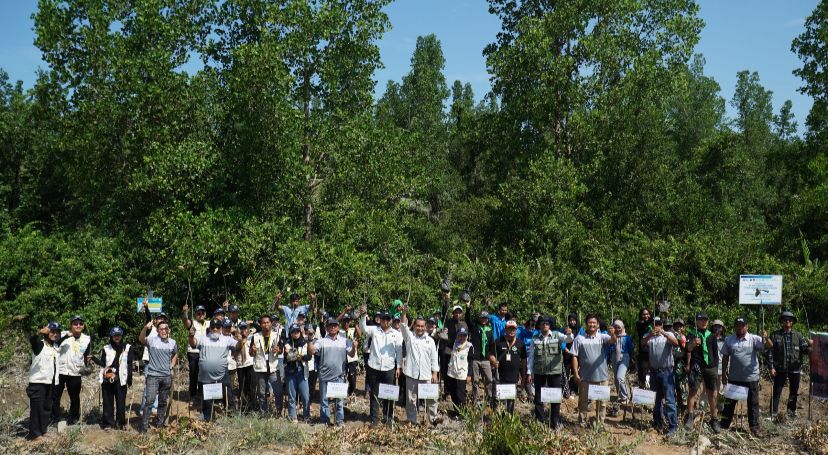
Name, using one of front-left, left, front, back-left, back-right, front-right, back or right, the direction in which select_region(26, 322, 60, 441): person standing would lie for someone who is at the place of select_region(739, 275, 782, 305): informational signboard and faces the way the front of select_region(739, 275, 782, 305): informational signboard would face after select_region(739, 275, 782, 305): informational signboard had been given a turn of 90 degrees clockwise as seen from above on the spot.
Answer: front-left

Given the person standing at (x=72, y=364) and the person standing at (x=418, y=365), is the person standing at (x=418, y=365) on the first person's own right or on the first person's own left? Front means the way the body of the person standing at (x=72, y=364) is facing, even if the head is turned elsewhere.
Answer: on the first person's own left

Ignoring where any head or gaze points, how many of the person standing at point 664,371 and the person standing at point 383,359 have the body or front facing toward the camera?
2

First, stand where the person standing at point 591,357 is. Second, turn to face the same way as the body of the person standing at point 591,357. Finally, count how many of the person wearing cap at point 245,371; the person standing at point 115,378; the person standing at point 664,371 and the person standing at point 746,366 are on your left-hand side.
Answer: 2

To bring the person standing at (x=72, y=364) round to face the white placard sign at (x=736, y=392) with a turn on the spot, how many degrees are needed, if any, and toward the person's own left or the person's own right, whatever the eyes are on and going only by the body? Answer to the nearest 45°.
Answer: approximately 45° to the person's own left

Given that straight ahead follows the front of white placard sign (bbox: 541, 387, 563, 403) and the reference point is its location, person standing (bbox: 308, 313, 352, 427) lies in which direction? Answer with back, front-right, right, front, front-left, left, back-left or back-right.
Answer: right

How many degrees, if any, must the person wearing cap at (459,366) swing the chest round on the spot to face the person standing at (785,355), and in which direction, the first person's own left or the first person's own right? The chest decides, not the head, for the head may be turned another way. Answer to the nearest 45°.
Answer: approximately 90° to the first person's own left

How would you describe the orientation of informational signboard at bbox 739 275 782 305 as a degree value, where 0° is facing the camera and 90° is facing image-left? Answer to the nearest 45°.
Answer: approximately 0°

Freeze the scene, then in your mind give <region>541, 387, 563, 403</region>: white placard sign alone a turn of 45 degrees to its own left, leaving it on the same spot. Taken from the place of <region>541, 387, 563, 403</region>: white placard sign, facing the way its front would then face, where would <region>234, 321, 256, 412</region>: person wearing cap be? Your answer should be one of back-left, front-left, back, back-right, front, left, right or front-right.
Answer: back-right

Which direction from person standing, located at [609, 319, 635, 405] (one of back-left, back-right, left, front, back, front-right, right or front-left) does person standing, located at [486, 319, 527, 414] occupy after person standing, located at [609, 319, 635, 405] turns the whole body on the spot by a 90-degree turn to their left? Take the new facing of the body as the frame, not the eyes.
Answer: back-right
